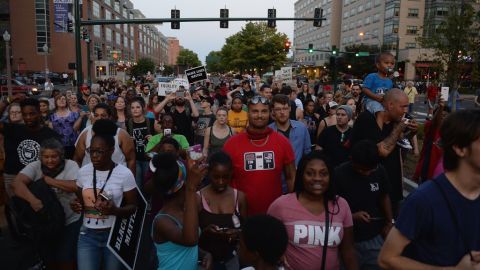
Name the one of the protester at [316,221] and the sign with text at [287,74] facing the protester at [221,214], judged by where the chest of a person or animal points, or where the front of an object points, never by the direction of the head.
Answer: the sign with text

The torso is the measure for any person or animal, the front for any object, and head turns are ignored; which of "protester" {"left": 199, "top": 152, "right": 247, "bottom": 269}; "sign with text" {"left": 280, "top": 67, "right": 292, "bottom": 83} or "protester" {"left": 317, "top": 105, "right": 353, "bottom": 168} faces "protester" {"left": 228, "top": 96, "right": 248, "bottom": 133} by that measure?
the sign with text

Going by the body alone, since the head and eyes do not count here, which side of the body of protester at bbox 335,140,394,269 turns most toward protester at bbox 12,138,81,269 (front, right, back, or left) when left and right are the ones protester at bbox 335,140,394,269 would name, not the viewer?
right

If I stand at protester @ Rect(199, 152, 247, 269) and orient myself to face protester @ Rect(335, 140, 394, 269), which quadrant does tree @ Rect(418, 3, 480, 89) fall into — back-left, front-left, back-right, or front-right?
front-left

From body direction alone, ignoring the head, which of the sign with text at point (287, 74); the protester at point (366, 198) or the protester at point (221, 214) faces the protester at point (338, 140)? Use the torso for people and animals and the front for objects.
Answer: the sign with text

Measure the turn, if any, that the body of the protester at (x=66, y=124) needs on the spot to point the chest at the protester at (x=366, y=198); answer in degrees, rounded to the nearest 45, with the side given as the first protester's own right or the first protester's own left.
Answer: approximately 45° to the first protester's own left

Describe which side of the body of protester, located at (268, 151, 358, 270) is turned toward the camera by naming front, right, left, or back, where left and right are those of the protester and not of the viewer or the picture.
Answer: front

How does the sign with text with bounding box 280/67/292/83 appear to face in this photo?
toward the camera

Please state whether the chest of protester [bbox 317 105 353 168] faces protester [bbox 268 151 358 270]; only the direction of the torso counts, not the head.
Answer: yes

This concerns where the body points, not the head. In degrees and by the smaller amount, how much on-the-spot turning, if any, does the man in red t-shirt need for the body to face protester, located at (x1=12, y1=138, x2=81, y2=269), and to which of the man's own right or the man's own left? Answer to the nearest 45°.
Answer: approximately 90° to the man's own right

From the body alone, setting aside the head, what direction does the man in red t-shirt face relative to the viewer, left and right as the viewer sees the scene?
facing the viewer

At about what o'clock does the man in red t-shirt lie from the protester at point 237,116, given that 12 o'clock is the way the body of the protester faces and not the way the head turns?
The man in red t-shirt is roughly at 12 o'clock from the protester.

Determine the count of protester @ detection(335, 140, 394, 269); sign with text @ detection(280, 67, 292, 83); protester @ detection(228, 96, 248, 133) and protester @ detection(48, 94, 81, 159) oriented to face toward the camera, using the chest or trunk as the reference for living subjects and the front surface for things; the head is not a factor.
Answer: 4

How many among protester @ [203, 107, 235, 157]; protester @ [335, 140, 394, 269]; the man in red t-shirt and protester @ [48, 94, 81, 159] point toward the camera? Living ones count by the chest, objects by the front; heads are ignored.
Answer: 4

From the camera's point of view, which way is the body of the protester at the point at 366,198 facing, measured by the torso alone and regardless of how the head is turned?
toward the camera
